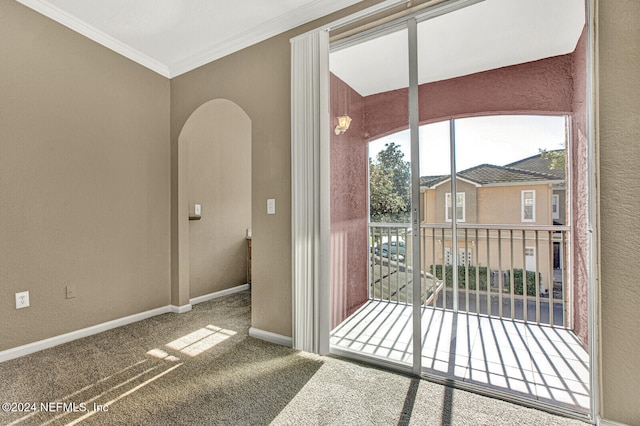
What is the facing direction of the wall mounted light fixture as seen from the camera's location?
facing the viewer and to the right of the viewer

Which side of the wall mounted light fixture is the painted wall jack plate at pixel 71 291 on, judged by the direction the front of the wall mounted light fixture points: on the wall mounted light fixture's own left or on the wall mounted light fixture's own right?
on the wall mounted light fixture's own right

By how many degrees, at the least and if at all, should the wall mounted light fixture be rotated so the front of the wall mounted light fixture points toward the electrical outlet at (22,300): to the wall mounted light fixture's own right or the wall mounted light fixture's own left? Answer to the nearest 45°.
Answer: approximately 135° to the wall mounted light fixture's own right

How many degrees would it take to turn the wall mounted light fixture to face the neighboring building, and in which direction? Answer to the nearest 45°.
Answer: approximately 90° to its left

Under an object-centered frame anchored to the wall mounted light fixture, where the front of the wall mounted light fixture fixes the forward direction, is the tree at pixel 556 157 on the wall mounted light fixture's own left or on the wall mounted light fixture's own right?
on the wall mounted light fixture's own left

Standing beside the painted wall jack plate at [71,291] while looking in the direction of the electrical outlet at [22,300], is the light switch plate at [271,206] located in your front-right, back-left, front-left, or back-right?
back-left
